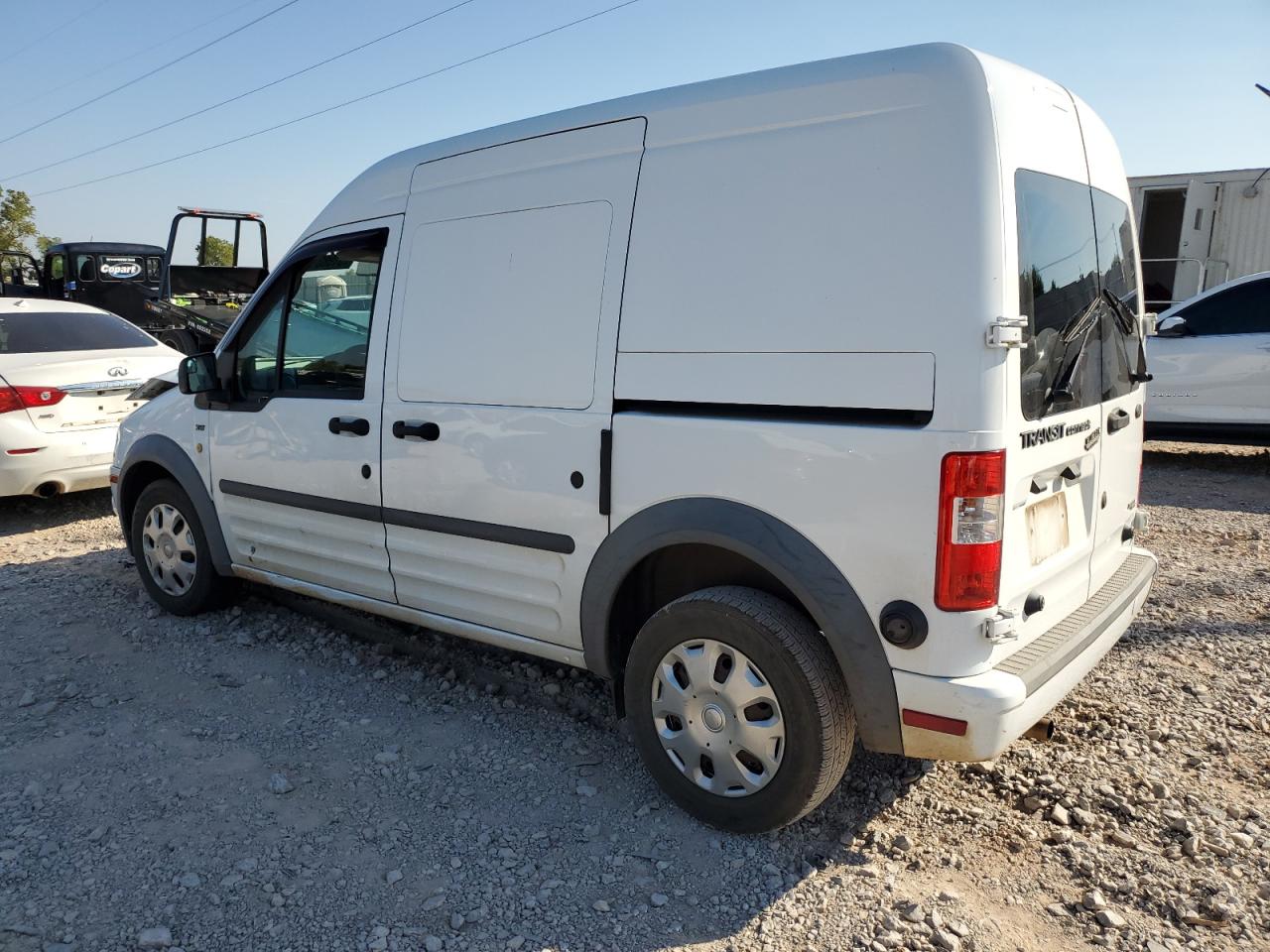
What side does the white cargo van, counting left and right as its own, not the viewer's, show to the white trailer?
right

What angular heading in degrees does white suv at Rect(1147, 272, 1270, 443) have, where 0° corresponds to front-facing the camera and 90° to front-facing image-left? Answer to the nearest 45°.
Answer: approximately 90°

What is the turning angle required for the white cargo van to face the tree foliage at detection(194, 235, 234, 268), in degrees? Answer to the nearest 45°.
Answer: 0° — it already faces it

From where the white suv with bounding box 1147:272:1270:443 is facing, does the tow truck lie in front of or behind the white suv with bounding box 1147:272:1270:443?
in front

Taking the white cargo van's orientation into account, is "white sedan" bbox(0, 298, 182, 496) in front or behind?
in front

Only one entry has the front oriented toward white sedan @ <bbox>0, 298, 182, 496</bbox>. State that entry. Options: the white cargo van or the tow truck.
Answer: the white cargo van

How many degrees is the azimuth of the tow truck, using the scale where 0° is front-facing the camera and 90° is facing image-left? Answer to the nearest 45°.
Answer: approximately 135°

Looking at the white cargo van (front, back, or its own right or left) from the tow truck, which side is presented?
front

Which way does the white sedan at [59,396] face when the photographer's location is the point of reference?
facing away from the viewer and to the left of the viewer

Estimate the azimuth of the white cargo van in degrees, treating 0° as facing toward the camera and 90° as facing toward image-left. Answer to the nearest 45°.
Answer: approximately 135°
